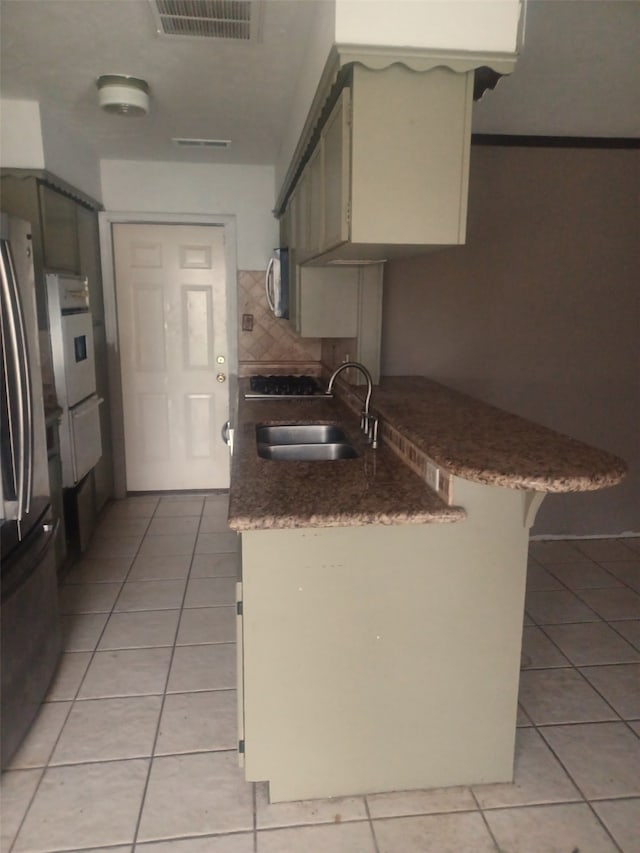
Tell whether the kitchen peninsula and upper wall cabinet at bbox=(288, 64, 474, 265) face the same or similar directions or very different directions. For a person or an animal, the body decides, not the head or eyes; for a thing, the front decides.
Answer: same or similar directions

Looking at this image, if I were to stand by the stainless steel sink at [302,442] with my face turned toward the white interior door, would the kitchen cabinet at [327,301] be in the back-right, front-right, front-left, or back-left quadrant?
front-right

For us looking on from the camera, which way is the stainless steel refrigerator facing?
facing to the right of the viewer

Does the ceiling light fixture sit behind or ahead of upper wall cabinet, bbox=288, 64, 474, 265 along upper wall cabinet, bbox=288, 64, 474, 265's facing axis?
ahead

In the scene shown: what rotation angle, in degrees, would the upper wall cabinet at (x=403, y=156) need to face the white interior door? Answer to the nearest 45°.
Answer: approximately 45° to its right

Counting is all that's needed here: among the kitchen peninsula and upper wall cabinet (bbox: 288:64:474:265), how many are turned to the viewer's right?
0

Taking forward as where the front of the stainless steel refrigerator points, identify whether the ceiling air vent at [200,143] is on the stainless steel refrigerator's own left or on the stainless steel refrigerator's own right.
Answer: on the stainless steel refrigerator's own left

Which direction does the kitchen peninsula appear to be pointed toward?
to the viewer's left

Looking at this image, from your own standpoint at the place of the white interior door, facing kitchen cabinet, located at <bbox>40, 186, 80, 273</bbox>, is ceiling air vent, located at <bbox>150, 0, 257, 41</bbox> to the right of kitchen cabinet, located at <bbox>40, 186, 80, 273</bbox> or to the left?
left

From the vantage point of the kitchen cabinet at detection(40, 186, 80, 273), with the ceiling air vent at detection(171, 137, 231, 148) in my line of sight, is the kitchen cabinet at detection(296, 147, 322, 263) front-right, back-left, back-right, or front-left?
front-right

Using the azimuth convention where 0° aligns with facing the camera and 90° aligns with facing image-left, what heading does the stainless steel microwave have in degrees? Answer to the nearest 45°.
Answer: approximately 90°

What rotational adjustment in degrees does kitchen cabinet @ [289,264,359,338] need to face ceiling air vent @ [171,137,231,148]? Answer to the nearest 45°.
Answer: approximately 45° to its right

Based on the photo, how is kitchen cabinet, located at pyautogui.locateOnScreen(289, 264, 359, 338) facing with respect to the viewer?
to the viewer's left

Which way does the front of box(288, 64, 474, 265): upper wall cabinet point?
to the viewer's left

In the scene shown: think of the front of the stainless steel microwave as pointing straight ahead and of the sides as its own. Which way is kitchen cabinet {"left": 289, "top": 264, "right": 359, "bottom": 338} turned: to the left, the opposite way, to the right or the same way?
the same way
